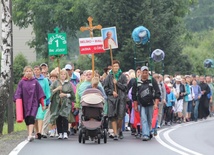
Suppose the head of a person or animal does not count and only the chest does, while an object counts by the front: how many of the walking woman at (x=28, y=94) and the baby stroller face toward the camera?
2

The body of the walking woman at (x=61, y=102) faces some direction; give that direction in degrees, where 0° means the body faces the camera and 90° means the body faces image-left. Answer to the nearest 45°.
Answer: approximately 0°

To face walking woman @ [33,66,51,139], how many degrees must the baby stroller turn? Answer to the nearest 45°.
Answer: approximately 135° to its right

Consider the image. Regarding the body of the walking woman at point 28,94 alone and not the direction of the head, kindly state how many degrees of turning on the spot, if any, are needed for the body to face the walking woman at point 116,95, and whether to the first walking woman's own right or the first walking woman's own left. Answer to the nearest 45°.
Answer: approximately 90° to the first walking woman's own left

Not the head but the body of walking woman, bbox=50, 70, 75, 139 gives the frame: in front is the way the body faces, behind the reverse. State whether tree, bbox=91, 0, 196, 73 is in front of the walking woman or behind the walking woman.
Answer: behind

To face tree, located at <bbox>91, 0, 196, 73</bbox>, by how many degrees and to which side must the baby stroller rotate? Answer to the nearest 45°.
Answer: approximately 180°

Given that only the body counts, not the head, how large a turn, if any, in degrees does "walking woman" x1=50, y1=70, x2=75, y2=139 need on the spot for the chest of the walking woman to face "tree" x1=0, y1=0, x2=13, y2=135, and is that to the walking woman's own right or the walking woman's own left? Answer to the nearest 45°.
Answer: approximately 135° to the walking woman's own right

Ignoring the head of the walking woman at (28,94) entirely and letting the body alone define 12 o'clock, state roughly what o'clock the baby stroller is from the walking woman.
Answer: The baby stroller is roughly at 10 o'clock from the walking woman.
